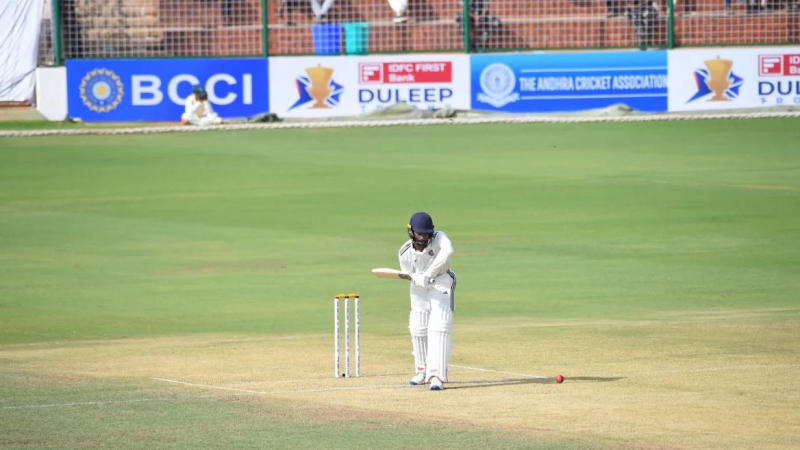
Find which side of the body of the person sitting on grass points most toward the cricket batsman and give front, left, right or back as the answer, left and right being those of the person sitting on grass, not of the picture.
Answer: front

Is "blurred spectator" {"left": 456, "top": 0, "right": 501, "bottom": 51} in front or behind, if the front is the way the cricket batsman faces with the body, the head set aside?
behind

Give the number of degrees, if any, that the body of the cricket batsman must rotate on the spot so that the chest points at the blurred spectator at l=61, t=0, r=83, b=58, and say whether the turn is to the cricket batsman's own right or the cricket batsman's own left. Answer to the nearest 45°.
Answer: approximately 180°

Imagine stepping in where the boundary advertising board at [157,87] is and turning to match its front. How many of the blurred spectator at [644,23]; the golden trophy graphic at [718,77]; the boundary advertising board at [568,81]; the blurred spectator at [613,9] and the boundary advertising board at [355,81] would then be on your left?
5

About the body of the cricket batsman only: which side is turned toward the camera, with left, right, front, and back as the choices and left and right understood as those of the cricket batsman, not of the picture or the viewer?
front

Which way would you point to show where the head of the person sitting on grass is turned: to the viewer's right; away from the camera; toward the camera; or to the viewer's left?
toward the camera

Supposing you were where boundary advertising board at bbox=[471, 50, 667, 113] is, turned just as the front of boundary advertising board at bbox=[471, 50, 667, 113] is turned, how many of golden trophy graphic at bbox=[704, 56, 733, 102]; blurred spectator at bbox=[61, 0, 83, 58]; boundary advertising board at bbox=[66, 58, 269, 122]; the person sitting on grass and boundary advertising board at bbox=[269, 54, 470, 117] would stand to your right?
4

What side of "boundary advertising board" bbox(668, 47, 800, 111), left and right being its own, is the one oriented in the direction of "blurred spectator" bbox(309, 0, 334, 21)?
right

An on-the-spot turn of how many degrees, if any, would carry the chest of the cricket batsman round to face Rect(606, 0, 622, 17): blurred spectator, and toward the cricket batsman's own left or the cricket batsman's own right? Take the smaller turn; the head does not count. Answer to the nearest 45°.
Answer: approximately 180°

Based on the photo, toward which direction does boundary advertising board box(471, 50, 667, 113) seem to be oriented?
toward the camera

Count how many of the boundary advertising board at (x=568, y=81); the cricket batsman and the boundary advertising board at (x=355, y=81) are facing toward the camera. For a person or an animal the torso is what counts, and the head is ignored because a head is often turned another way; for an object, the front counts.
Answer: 3

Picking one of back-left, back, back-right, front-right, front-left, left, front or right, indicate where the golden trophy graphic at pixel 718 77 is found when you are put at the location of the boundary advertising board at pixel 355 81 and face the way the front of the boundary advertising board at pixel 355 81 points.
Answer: left

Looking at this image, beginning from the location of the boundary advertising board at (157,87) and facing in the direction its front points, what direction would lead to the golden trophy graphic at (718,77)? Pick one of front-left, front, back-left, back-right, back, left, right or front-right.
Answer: left

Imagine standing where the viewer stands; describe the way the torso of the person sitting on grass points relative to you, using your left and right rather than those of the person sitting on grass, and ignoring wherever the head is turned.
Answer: facing the viewer

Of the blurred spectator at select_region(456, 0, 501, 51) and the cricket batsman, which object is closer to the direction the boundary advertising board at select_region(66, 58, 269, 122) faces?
the cricket batsman
